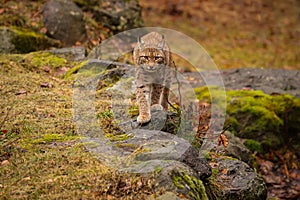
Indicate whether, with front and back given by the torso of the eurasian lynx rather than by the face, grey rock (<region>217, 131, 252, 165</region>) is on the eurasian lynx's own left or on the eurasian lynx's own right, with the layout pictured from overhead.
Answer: on the eurasian lynx's own left

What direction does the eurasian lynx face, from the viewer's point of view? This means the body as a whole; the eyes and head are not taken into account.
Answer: toward the camera

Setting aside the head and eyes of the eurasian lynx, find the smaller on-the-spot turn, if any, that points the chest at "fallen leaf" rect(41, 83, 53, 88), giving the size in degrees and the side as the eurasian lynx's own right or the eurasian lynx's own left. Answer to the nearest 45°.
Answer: approximately 90° to the eurasian lynx's own right

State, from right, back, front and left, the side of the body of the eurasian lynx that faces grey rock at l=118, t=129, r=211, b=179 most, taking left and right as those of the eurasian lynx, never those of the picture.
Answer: front

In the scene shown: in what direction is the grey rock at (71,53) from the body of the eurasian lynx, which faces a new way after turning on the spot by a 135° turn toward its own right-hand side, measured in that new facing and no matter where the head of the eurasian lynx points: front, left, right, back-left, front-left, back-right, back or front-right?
front

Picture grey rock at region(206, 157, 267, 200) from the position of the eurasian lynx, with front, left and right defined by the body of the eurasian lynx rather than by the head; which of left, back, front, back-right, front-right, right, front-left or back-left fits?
front-left

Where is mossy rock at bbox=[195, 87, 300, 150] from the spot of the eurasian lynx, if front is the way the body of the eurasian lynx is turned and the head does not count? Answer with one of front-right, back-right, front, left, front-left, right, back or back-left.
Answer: back-left

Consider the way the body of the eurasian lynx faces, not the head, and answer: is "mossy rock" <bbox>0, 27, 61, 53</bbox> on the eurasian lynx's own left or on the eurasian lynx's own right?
on the eurasian lynx's own right
